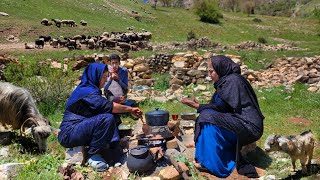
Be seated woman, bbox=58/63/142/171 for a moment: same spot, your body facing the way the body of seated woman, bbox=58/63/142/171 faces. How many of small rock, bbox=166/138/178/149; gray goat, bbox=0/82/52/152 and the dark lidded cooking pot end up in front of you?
2

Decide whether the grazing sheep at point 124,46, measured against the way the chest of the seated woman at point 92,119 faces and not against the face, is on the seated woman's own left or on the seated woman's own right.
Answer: on the seated woman's own left

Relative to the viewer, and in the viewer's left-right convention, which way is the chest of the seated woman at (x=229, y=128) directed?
facing to the left of the viewer

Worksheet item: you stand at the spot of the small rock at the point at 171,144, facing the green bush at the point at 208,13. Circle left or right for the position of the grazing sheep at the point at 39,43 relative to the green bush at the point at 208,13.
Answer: left

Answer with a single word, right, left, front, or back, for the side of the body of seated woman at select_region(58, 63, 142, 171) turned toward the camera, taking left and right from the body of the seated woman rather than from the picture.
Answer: right

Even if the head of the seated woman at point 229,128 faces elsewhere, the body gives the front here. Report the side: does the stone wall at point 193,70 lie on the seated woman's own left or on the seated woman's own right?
on the seated woman's own right

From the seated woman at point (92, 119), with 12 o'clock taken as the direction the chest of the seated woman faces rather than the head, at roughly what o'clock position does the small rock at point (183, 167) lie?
The small rock is roughly at 1 o'clock from the seated woman.

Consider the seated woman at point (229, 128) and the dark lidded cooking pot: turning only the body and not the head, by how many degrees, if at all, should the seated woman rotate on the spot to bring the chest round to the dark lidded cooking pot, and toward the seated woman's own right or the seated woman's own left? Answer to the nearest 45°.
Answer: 0° — they already face it

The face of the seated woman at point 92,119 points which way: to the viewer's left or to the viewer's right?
to the viewer's right
